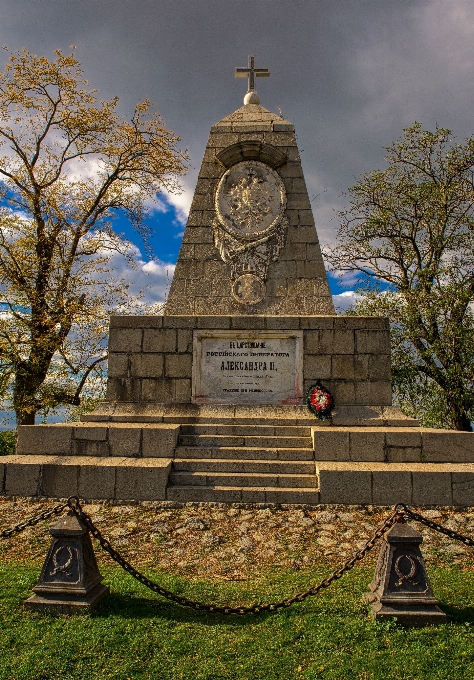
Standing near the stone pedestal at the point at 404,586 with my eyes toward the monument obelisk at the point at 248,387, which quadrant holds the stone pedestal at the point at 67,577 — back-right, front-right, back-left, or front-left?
front-left

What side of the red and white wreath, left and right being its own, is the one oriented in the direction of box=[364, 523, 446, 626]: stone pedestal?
front

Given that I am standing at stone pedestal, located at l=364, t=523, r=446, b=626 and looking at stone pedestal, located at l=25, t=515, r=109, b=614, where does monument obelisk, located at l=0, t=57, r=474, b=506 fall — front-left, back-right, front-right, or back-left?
front-right

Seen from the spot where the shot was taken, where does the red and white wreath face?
facing the viewer

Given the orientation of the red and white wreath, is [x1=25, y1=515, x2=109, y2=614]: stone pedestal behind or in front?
in front

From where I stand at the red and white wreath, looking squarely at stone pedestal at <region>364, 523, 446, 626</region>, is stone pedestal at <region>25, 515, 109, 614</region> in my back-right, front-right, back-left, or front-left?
front-right
